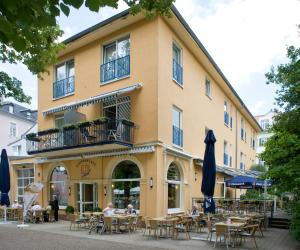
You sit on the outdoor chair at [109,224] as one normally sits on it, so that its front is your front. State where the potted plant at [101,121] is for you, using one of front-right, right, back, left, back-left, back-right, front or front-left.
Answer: front-left

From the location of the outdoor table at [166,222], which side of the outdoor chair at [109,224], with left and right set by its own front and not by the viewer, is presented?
right

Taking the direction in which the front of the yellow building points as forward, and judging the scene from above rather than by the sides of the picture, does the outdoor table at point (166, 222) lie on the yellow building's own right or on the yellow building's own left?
on the yellow building's own left

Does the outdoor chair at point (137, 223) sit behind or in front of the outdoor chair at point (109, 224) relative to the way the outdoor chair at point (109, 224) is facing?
in front

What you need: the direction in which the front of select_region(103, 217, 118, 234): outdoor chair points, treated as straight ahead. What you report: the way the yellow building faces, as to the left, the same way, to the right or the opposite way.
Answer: the opposite way

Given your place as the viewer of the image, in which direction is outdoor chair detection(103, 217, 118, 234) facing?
facing away from the viewer and to the right of the viewer

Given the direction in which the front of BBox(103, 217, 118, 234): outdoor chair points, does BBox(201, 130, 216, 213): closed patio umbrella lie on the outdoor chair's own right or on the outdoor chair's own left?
on the outdoor chair's own right

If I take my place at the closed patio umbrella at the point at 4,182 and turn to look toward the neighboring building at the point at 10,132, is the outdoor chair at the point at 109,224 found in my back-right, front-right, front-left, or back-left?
back-right

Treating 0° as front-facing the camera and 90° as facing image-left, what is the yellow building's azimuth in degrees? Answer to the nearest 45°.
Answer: approximately 45°
